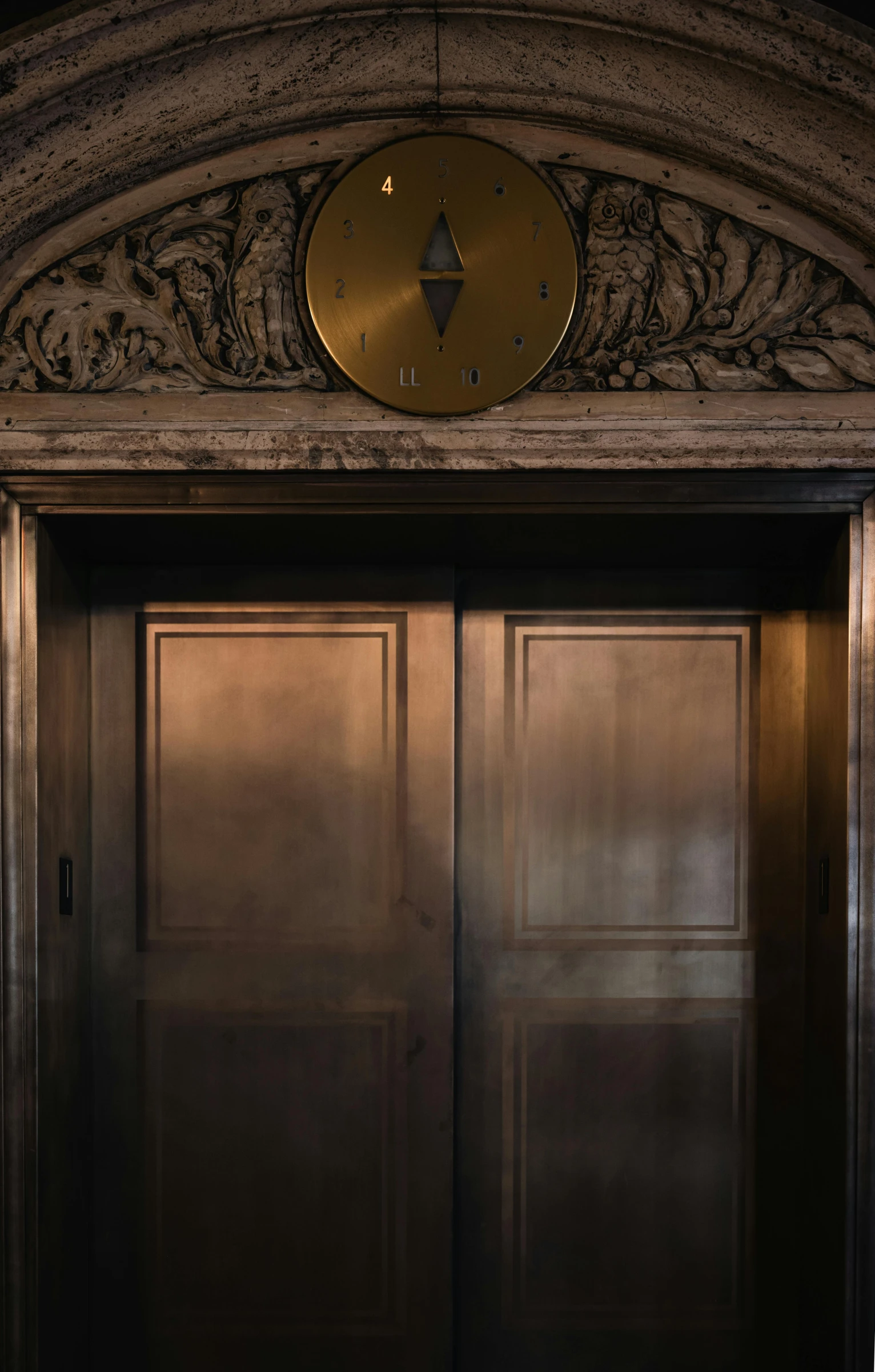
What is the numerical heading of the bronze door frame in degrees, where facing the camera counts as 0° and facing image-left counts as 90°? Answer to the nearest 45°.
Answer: approximately 0°

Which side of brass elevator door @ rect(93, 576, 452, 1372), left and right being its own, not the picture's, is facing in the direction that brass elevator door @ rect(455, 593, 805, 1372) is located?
left

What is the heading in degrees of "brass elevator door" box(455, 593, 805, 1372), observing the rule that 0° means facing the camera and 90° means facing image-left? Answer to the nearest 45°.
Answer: approximately 0°
